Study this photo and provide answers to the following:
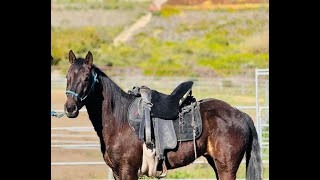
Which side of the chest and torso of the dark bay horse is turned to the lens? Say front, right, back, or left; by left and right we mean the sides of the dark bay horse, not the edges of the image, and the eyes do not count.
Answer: left

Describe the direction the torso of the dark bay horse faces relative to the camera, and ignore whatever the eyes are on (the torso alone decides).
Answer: to the viewer's left
